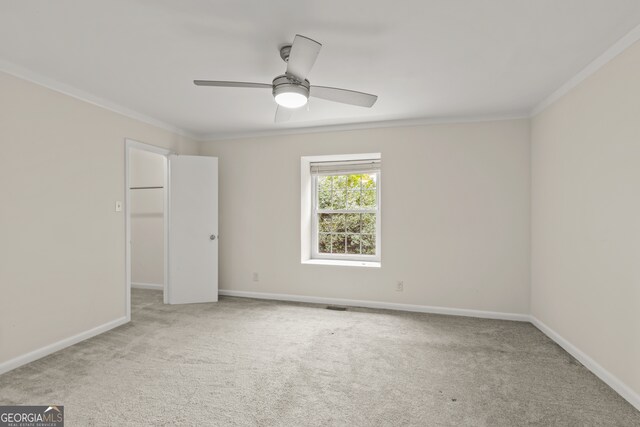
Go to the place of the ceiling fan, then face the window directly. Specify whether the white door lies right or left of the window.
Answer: left

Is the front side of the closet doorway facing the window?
yes

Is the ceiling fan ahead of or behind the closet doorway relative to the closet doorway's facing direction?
ahead

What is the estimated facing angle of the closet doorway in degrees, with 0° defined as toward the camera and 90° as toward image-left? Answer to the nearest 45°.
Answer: approximately 315°
